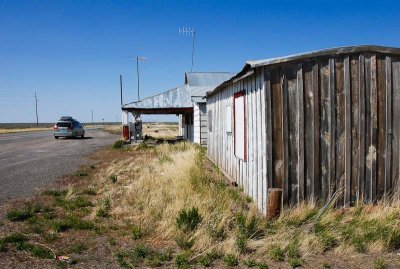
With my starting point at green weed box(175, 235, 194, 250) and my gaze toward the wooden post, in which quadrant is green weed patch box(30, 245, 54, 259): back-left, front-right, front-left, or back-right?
back-left

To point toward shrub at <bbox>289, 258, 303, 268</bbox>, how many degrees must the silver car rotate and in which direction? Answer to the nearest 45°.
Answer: approximately 135° to its right

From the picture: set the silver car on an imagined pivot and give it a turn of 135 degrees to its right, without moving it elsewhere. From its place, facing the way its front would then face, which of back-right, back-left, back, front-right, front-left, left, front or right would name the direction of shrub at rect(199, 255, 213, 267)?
front

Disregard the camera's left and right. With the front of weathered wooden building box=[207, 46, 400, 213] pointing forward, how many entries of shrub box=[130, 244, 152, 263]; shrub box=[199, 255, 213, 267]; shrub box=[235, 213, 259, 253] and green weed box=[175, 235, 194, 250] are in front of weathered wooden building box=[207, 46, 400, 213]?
4

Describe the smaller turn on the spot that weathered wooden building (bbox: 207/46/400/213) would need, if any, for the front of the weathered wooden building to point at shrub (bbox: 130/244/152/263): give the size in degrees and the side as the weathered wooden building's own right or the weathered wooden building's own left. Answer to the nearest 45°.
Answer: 0° — it already faces it

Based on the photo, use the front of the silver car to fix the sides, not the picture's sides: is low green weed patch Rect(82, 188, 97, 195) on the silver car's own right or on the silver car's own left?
on the silver car's own right

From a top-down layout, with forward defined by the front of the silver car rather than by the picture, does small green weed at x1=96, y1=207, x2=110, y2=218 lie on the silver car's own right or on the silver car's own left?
on the silver car's own right

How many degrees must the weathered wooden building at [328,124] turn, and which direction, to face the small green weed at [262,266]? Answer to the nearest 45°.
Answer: approximately 45° to its left

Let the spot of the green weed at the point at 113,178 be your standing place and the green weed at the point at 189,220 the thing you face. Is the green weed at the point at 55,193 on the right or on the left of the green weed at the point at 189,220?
right

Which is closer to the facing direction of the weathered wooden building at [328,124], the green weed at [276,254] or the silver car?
the green weed

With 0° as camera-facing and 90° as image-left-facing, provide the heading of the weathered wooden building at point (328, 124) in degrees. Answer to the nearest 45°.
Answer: approximately 45°

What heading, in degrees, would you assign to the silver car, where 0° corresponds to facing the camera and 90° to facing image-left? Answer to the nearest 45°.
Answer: approximately 225°
